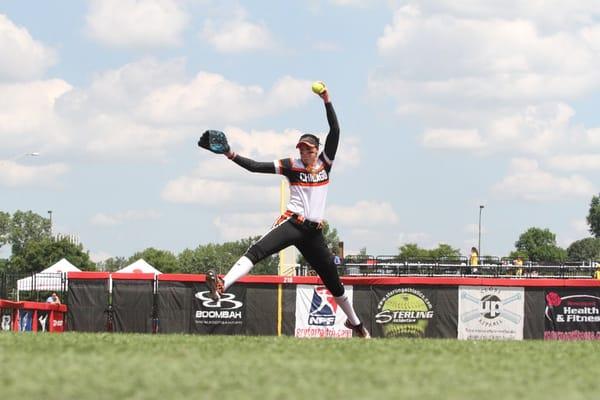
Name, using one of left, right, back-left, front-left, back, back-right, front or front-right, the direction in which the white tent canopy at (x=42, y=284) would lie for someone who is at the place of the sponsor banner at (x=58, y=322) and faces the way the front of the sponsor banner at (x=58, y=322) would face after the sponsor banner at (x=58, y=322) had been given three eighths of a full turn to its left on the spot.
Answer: front-left

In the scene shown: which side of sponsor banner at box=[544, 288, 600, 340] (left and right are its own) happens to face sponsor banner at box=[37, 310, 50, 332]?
right

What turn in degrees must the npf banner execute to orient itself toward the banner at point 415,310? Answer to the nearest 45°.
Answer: approximately 90° to its left

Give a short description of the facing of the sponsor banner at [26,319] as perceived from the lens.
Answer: facing the viewer

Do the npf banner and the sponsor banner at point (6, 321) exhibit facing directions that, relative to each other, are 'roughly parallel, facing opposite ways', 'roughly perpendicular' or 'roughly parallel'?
roughly parallel

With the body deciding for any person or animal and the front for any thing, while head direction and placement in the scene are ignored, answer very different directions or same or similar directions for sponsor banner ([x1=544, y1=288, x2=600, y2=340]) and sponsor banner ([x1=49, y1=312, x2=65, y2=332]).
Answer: same or similar directions

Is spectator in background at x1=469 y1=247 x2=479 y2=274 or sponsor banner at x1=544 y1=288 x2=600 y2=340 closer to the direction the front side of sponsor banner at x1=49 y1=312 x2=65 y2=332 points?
the sponsor banner

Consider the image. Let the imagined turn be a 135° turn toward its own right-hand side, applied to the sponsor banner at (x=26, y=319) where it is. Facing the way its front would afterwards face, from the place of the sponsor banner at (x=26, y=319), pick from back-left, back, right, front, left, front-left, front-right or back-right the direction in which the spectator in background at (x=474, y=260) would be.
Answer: right

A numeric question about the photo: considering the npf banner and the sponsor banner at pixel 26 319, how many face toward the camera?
2

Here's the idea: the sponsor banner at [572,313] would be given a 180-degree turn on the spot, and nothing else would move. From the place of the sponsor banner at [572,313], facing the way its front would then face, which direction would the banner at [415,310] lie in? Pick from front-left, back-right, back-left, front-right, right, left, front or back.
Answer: left

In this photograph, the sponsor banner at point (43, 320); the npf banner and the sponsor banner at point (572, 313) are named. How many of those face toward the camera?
3

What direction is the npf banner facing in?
toward the camera

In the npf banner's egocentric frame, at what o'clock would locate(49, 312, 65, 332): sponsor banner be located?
The sponsor banner is roughly at 3 o'clock from the npf banner.

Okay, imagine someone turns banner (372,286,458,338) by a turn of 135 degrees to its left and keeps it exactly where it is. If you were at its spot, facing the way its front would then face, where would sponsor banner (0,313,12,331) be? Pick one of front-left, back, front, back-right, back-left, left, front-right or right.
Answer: back-left

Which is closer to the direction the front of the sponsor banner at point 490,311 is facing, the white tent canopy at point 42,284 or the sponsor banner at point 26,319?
the sponsor banner

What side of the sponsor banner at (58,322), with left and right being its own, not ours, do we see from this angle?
front
